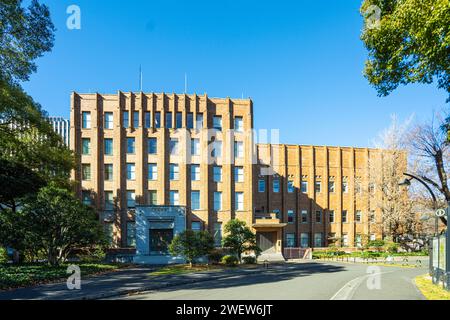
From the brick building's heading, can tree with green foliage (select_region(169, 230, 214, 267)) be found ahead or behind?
ahead

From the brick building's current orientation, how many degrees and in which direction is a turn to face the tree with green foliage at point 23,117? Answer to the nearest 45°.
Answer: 0° — it already faces it

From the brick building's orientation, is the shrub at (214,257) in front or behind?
in front

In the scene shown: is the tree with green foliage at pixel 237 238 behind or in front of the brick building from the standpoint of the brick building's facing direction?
in front

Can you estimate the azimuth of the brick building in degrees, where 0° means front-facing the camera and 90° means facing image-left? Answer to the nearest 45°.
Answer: approximately 0°
